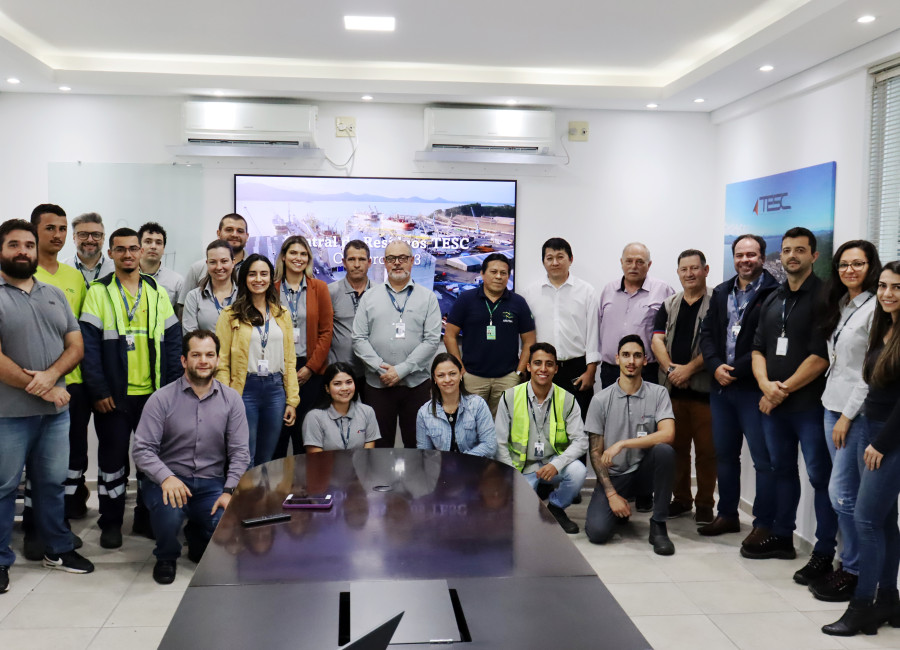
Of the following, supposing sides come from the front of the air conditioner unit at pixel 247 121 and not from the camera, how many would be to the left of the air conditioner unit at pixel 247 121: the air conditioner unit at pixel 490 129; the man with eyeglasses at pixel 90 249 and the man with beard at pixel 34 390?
1

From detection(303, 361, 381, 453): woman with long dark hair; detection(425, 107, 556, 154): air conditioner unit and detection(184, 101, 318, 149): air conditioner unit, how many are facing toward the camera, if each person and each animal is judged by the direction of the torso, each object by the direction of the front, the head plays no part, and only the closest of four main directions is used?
3

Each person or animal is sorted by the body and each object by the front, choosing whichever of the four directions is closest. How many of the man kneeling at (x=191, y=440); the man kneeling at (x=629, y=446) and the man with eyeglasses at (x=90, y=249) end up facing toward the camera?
3

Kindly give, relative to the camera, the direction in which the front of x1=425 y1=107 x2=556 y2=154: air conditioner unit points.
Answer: facing the viewer

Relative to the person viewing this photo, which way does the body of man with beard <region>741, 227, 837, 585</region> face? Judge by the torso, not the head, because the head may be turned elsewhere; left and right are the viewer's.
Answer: facing the viewer and to the left of the viewer

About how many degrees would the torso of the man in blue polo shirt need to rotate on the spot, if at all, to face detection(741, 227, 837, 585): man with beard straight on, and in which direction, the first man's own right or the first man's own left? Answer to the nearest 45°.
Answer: approximately 45° to the first man's own left

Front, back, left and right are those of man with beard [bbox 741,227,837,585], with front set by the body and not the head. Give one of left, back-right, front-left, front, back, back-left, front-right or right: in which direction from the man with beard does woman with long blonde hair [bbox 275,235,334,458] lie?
front-right

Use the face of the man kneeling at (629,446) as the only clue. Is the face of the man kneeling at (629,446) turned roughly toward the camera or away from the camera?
toward the camera

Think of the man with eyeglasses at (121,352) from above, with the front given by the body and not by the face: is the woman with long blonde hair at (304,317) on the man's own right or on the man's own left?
on the man's own left

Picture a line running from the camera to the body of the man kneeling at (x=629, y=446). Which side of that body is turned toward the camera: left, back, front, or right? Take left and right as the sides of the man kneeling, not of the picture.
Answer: front

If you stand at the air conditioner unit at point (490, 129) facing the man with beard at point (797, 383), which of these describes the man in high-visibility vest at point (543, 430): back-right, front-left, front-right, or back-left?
front-right

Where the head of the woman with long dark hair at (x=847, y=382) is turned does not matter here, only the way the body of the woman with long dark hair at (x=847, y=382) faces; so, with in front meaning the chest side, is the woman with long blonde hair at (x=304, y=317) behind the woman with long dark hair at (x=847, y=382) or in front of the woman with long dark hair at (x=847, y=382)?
in front

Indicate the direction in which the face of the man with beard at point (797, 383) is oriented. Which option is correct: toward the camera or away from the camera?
toward the camera

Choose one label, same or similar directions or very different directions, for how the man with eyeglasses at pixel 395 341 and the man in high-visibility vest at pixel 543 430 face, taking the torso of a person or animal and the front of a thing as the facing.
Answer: same or similar directions

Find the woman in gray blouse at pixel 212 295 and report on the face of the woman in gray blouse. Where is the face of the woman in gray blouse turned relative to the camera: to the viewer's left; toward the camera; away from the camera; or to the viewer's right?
toward the camera

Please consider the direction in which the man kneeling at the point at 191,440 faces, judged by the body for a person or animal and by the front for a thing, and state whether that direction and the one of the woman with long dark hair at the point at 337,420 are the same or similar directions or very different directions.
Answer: same or similar directions
